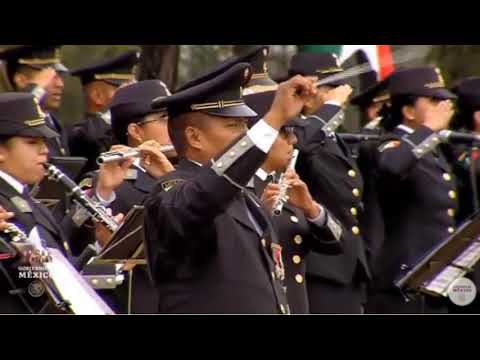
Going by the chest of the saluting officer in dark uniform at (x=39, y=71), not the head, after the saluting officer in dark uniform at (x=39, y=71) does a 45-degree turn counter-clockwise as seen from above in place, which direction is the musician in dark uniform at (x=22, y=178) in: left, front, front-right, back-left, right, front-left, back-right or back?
back-right

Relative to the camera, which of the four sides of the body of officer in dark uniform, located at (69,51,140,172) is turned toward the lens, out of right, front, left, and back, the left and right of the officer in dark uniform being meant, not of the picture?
right
